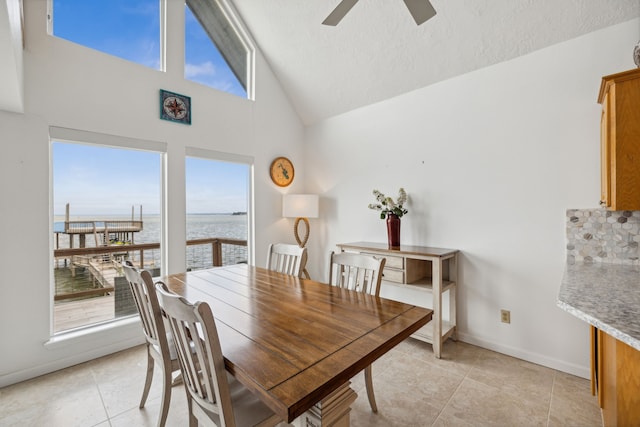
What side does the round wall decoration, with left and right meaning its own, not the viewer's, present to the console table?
front

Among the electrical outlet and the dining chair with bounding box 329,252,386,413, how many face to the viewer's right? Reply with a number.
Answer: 0

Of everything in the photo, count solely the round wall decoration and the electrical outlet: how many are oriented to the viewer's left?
0

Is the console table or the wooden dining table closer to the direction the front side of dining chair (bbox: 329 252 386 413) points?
the wooden dining table

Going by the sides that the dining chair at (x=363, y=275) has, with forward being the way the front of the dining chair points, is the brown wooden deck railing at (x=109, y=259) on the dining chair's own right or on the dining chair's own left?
on the dining chair's own right

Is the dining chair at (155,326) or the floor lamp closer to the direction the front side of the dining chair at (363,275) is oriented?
the dining chair

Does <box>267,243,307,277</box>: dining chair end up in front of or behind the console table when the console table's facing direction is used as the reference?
in front

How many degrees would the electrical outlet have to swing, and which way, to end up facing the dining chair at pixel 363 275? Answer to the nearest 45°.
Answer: approximately 45° to its right

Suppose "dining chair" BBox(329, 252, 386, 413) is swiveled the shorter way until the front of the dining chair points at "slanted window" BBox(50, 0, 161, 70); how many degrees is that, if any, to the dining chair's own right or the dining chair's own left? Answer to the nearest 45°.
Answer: approximately 45° to the dining chair's own right

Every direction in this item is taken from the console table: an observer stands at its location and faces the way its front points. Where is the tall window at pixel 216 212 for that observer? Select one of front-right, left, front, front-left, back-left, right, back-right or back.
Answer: front-right

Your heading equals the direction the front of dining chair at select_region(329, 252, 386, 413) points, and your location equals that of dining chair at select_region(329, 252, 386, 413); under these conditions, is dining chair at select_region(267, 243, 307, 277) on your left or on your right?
on your right

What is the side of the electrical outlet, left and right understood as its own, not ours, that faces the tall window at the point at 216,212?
right
